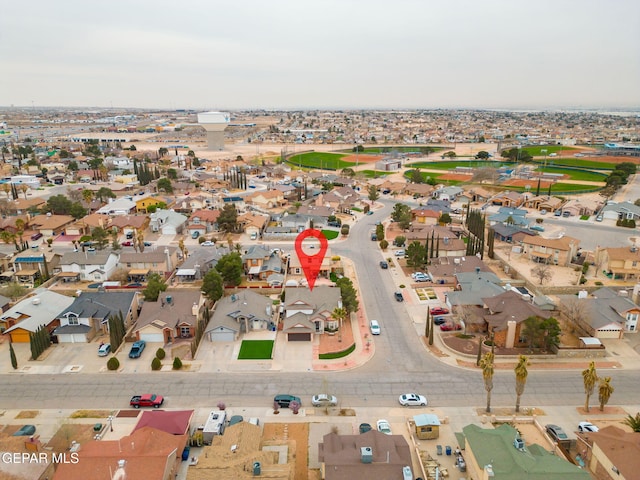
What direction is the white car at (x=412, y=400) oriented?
to the viewer's right

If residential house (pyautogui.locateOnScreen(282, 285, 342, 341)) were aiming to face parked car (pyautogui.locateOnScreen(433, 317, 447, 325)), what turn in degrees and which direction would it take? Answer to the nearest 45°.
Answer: approximately 90° to its left

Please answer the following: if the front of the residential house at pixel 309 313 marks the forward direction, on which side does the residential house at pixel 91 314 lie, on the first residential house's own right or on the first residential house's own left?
on the first residential house's own right

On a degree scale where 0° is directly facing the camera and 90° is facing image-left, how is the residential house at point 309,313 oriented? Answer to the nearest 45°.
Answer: approximately 0°

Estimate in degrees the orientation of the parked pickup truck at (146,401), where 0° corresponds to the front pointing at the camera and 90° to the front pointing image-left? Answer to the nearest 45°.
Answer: approximately 270°

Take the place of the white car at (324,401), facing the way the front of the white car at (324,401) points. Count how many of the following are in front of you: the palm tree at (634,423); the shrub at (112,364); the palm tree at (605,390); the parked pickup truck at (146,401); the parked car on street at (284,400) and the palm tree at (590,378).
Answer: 3

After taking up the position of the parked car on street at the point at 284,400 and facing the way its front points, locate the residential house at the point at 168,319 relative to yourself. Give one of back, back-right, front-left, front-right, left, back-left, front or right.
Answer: back-left

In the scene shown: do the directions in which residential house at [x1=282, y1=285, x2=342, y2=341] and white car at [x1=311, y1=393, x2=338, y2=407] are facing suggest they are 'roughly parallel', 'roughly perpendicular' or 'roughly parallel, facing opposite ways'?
roughly perpendicular

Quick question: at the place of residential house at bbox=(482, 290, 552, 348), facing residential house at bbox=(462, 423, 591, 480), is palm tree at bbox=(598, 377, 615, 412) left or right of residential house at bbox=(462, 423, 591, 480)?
left

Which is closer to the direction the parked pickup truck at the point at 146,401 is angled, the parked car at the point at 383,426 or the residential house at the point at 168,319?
the parked car

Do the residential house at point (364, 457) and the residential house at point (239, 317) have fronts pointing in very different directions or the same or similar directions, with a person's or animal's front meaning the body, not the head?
very different directions

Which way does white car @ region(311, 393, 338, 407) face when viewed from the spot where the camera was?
facing to the right of the viewer

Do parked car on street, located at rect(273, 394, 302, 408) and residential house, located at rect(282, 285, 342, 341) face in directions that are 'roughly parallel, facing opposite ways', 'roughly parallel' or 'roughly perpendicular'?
roughly perpendicular
